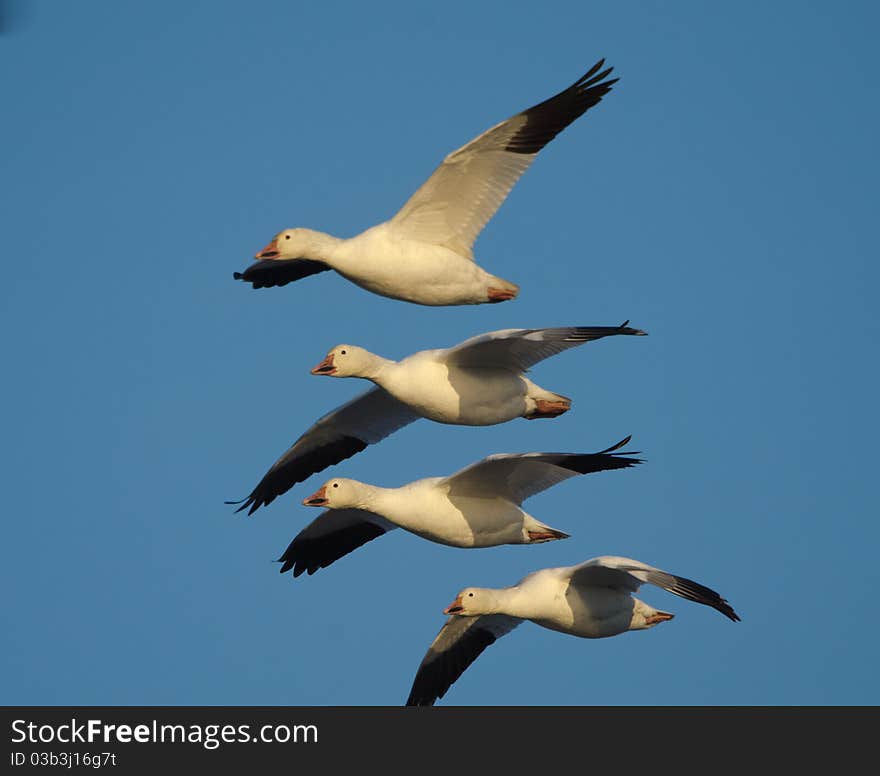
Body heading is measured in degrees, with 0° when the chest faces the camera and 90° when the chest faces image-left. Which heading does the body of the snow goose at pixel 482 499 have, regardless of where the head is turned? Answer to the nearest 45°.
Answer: approximately 45°

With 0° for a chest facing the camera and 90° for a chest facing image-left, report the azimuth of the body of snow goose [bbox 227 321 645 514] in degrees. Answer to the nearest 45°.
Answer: approximately 45°
